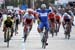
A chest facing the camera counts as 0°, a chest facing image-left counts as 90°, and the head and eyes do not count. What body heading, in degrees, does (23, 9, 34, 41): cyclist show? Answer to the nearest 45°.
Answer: approximately 0°
